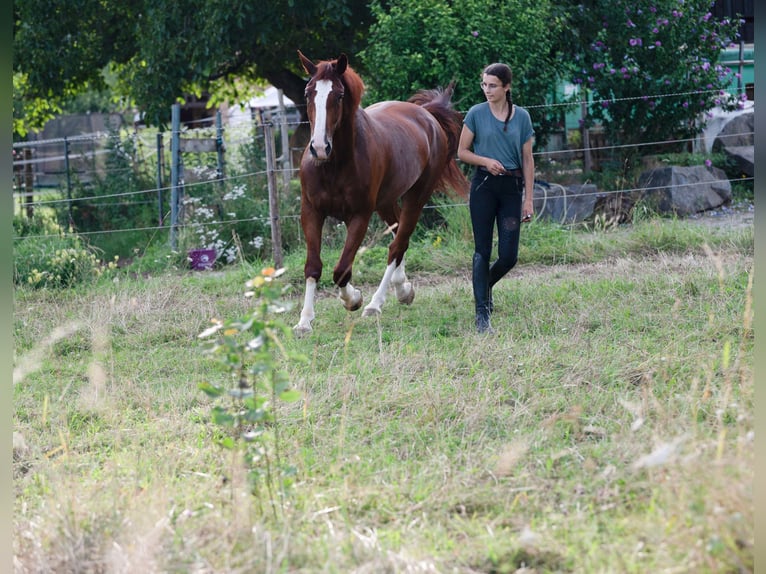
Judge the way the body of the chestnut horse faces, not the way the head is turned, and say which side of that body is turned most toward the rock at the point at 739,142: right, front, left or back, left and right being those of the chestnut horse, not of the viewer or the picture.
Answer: back

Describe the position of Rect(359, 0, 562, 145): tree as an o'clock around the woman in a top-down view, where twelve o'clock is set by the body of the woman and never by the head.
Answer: The tree is roughly at 6 o'clock from the woman.

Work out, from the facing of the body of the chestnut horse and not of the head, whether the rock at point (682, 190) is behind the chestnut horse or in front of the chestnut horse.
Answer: behind

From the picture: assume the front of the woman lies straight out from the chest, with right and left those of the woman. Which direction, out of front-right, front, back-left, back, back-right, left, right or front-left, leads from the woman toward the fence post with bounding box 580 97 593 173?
back

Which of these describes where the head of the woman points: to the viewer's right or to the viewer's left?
to the viewer's left

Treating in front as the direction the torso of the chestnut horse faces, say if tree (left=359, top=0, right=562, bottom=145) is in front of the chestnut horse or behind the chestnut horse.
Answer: behind

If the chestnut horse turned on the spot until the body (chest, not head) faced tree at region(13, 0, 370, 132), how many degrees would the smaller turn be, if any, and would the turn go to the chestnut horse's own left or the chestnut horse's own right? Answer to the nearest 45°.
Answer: approximately 135° to the chestnut horse's own right

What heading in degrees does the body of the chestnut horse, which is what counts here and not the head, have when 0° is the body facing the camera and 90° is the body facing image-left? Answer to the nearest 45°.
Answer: approximately 45°
